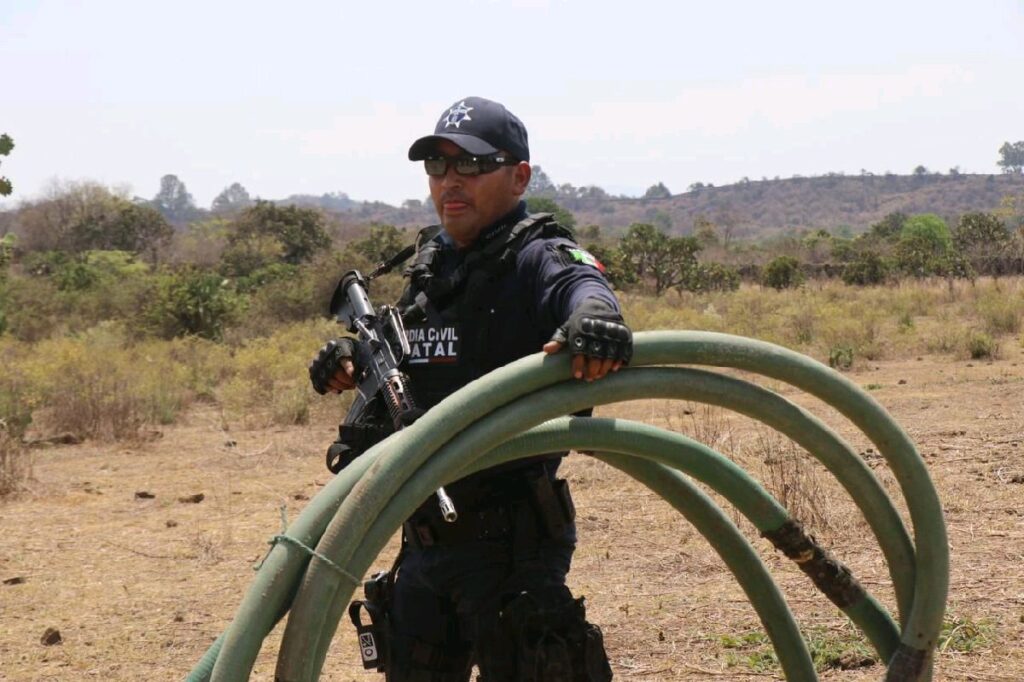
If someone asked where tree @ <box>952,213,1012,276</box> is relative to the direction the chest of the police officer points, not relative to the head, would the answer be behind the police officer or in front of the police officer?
behind

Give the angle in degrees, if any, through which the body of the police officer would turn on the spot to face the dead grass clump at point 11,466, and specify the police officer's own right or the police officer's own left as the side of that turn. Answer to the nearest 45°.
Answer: approximately 90° to the police officer's own right

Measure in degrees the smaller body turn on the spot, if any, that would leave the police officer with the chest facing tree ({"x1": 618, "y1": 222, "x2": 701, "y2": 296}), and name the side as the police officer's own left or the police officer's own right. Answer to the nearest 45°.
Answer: approximately 135° to the police officer's own right

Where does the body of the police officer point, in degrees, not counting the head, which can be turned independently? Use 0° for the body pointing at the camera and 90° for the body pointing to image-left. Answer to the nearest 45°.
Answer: approximately 45°

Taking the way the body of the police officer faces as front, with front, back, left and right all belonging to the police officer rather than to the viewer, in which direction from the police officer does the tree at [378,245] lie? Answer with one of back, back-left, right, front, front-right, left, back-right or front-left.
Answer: back-right

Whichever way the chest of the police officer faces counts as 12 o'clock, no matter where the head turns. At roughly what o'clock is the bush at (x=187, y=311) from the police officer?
The bush is roughly at 4 o'clock from the police officer.

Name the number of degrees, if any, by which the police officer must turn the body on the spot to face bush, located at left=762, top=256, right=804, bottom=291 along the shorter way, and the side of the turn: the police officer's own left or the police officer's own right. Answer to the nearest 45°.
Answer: approximately 135° to the police officer's own right

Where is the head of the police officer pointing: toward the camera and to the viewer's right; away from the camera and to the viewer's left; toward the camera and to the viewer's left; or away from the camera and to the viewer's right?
toward the camera and to the viewer's left

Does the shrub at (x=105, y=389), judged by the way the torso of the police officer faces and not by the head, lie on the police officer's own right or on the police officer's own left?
on the police officer's own right

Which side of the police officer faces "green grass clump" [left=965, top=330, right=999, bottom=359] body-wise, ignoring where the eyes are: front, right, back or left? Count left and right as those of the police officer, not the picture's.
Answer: back

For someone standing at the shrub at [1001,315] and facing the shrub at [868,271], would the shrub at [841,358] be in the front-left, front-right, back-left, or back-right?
back-left
